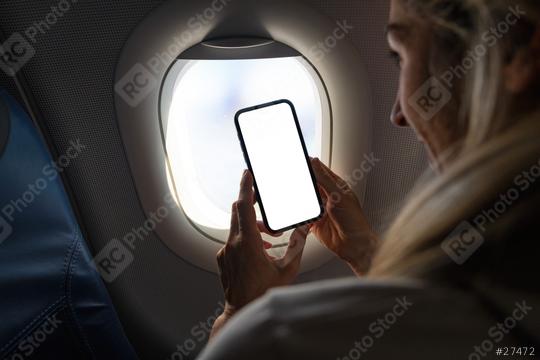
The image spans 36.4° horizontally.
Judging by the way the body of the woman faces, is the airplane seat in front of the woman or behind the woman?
in front

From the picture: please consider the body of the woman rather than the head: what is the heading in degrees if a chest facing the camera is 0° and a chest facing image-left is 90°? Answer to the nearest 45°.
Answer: approximately 135°
